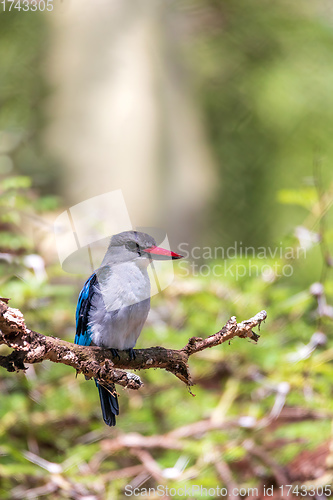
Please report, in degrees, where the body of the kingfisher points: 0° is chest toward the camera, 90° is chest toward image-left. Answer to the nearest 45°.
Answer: approximately 315°
